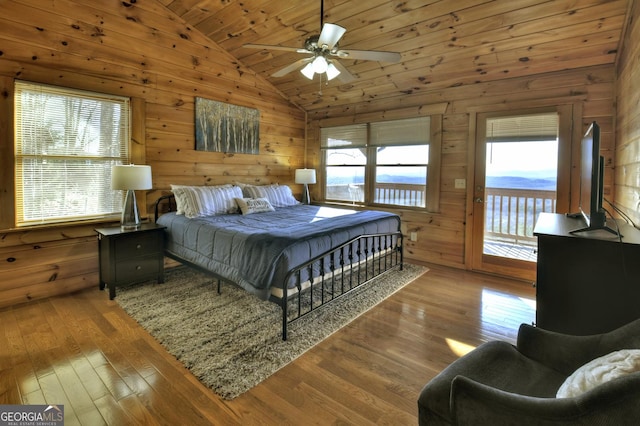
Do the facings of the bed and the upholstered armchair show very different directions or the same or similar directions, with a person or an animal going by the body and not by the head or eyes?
very different directions

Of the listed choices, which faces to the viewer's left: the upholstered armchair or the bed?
the upholstered armchair

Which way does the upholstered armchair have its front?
to the viewer's left

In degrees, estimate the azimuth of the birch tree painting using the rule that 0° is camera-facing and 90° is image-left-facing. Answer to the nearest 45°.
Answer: approximately 315°

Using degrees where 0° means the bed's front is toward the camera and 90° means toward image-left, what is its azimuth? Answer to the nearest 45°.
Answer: approximately 315°

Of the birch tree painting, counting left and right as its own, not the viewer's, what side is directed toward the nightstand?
right

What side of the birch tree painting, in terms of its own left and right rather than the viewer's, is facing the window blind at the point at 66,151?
right

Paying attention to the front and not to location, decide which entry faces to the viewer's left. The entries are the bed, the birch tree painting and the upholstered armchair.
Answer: the upholstered armchair
